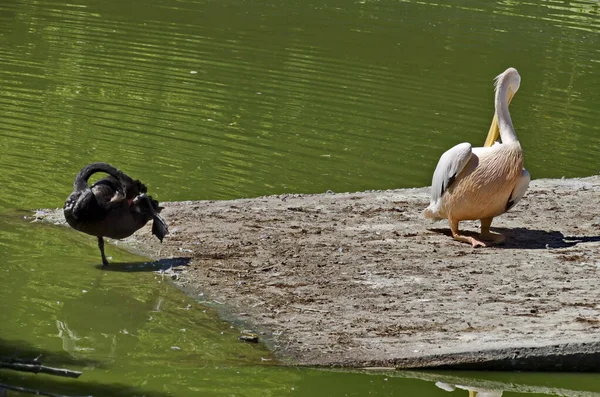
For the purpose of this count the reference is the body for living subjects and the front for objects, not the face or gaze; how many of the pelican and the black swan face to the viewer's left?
1

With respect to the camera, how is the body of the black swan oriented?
to the viewer's left

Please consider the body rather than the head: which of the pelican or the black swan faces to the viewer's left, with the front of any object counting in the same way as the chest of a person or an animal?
the black swan

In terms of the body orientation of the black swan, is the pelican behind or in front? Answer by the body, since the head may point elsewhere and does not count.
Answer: behind
